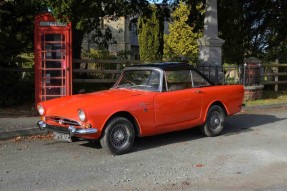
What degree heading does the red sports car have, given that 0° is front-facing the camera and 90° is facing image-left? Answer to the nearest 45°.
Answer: approximately 45°

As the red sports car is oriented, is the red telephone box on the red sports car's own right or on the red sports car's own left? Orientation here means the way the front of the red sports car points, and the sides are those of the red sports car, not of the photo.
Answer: on the red sports car's own right

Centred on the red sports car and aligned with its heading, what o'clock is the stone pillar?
The stone pillar is roughly at 5 o'clock from the red sports car.

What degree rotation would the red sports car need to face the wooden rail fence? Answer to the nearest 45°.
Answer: approximately 135° to its right

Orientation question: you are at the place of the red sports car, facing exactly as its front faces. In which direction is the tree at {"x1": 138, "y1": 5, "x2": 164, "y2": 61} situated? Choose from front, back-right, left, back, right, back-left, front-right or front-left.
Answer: back-right

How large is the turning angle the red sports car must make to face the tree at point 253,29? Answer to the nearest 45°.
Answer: approximately 180°
